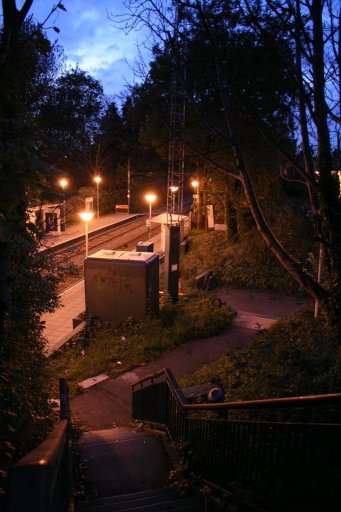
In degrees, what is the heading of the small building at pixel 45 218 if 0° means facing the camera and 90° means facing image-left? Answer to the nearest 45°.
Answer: approximately 315°

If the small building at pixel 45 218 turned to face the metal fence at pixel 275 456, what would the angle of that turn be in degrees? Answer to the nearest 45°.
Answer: approximately 45° to its right
